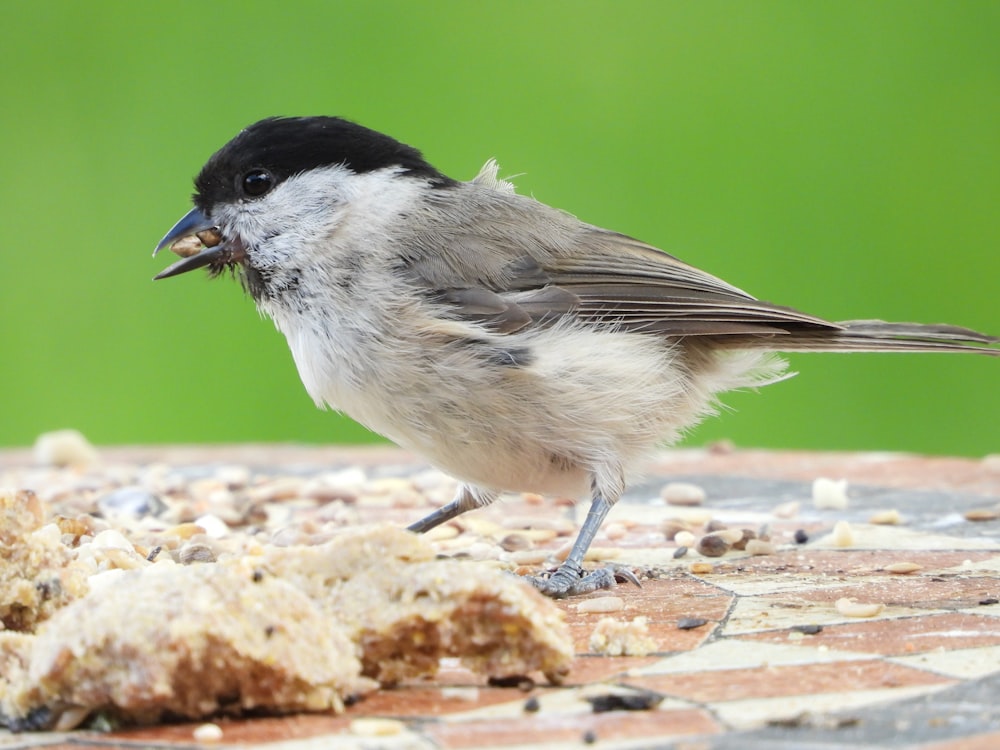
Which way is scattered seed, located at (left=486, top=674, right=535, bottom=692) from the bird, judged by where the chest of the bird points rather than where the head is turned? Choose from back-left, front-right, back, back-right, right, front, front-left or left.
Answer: left

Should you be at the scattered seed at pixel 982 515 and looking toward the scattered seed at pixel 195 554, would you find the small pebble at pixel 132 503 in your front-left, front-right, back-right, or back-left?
front-right

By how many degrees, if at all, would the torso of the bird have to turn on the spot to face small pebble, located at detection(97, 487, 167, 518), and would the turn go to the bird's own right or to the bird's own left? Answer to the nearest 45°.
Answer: approximately 45° to the bird's own right

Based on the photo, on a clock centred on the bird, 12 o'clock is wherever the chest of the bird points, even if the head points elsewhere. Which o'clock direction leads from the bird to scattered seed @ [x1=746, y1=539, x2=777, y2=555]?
The scattered seed is roughly at 6 o'clock from the bird.

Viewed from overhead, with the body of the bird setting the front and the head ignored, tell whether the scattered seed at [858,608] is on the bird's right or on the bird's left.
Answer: on the bird's left

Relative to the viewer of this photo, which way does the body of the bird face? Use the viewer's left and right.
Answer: facing to the left of the viewer

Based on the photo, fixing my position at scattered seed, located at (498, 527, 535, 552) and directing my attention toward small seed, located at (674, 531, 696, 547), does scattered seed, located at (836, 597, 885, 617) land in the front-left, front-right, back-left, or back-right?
front-right

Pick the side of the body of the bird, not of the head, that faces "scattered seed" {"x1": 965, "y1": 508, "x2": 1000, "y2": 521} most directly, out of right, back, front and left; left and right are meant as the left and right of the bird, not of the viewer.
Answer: back

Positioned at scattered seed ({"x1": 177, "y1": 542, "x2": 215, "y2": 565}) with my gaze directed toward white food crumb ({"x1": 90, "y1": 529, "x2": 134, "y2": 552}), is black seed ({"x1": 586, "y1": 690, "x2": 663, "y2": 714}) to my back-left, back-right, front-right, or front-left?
back-left

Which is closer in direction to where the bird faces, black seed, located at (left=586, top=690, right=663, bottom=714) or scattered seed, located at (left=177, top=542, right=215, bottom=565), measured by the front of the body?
the scattered seed

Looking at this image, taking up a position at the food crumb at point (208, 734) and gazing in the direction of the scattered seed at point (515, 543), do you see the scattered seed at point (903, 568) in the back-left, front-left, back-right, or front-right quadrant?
front-right

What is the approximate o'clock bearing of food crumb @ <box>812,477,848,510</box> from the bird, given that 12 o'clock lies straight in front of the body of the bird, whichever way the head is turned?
The food crumb is roughly at 5 o'clock from the bird.

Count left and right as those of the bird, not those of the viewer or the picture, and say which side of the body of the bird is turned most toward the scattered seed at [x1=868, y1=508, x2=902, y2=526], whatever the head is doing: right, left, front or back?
back
